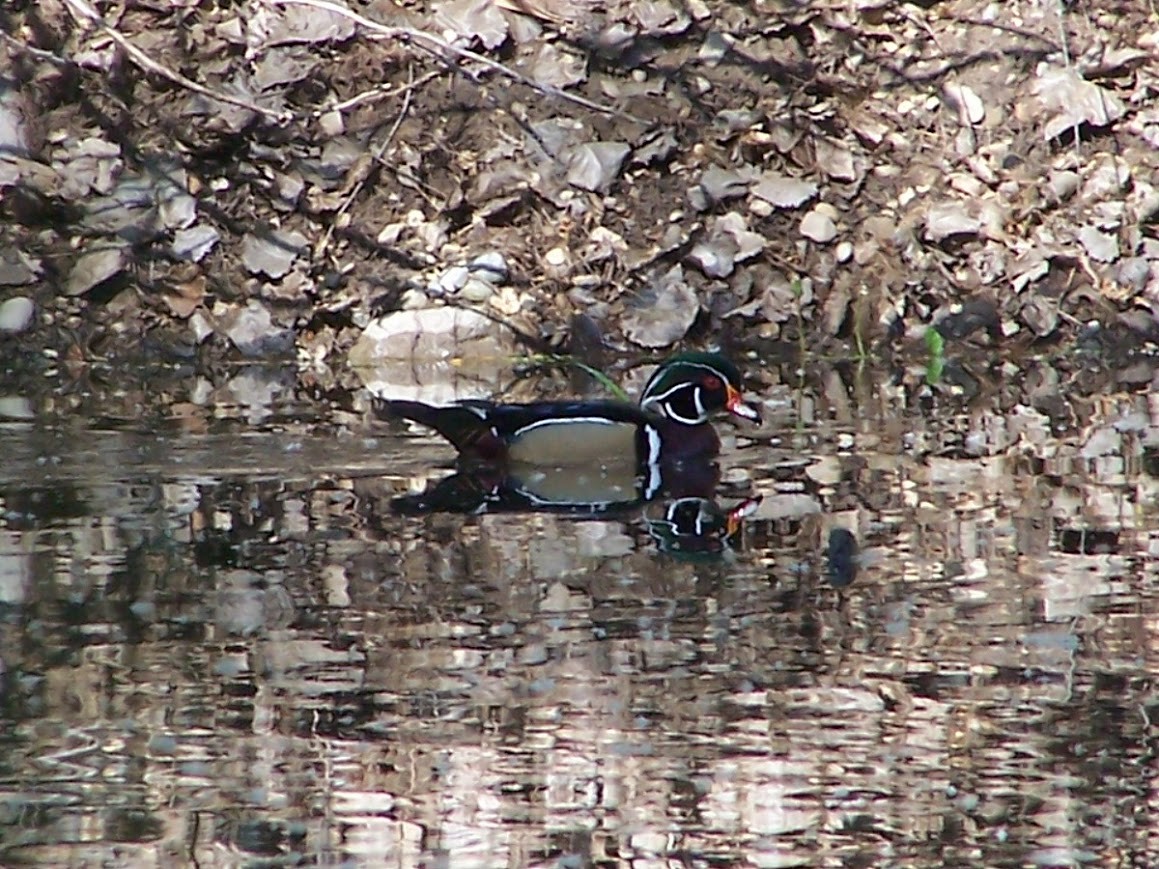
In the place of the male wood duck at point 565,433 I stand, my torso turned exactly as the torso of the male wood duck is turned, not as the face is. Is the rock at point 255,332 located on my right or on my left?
on my left

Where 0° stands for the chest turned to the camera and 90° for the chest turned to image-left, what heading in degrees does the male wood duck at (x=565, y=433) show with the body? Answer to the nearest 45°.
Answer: approximately 270°

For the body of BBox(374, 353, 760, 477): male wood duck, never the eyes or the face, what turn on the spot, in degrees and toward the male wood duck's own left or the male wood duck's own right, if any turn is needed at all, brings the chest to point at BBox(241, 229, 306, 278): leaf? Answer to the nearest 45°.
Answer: approximately 135° to the male wood duck's own left

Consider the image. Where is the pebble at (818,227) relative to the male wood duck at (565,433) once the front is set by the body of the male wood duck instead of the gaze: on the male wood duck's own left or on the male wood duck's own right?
on the male wood duck's own left

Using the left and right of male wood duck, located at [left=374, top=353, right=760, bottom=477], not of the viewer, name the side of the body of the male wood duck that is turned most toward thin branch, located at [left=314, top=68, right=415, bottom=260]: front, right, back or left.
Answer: left

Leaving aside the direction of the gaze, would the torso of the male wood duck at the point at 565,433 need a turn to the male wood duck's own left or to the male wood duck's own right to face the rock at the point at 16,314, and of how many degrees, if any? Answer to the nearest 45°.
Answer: approximately 135° to the male wood duck's own left

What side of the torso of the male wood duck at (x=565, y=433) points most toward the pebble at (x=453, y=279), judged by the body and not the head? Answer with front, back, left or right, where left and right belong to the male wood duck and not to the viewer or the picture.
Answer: left

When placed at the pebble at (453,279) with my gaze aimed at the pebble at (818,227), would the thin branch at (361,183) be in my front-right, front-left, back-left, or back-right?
back-left
